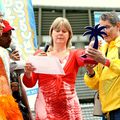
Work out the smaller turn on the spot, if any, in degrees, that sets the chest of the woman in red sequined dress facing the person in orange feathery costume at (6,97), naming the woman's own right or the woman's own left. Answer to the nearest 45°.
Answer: approximately 45° to the woman's own right

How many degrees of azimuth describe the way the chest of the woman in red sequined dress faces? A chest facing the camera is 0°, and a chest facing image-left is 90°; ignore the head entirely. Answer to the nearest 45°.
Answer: approximately 0°
